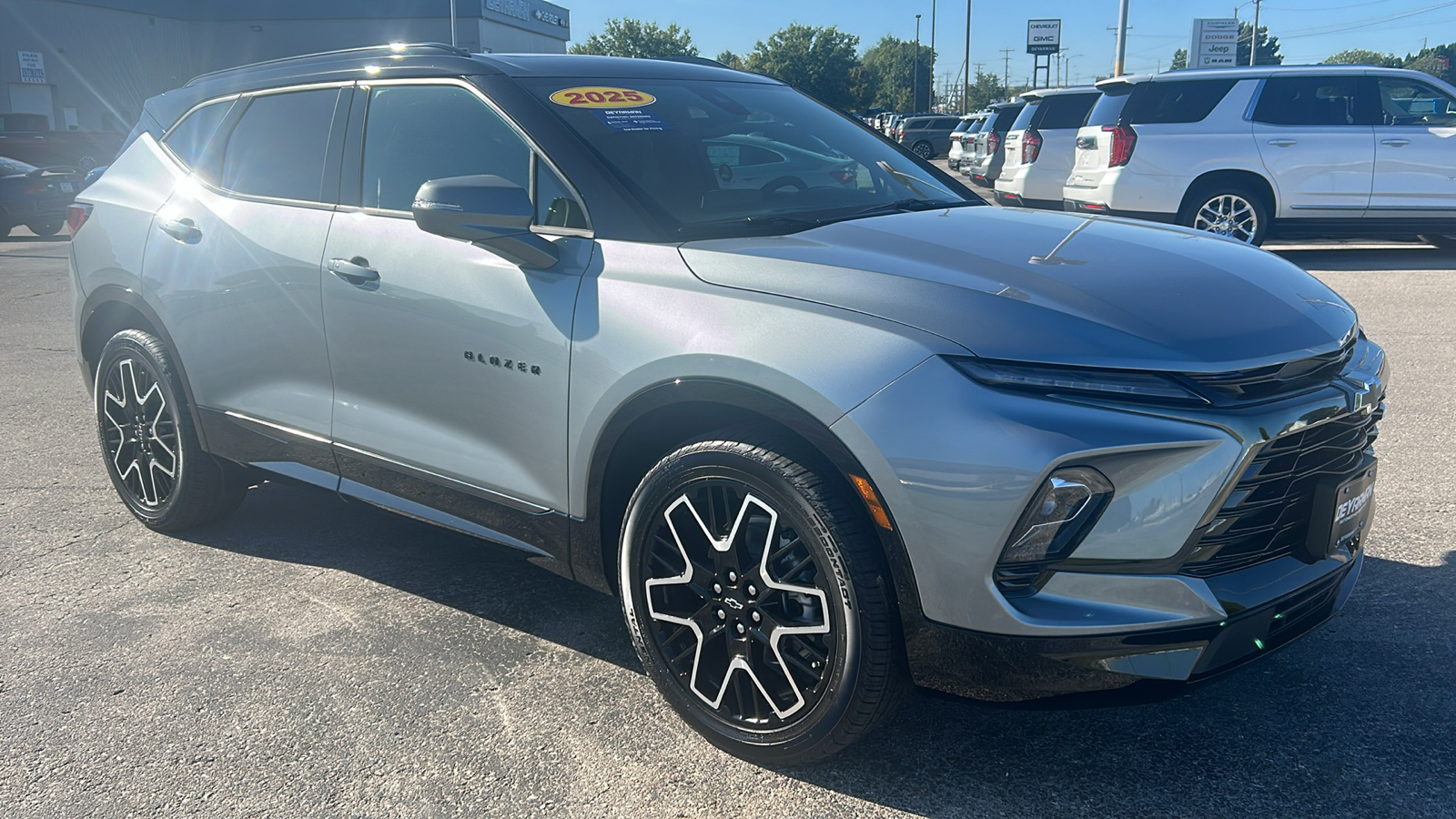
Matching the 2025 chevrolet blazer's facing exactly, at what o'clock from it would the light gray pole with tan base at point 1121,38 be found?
The light gray pole with tan base is roughly at 8 o'clock from the 2025 chevrolet blazer.

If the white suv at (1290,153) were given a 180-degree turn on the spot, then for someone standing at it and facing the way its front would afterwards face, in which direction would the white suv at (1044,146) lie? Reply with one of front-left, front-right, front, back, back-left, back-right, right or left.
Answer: front-right

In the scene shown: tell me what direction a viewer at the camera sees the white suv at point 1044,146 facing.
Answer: facing away from the viewer and to the right of the viewer

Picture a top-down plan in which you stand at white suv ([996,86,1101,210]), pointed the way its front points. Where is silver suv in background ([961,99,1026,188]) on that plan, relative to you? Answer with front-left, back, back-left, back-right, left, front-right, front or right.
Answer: front-left

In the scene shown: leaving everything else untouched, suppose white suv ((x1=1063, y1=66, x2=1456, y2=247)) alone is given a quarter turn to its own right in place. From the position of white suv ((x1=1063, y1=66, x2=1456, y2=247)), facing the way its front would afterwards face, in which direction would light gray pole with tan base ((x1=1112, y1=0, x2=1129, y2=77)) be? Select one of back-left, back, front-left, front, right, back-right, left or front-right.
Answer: back

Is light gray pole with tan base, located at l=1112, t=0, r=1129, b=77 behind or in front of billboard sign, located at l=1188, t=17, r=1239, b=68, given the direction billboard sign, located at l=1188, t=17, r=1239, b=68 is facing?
in front

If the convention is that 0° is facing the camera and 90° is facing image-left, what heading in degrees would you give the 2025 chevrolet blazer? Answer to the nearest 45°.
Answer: approximately 315°

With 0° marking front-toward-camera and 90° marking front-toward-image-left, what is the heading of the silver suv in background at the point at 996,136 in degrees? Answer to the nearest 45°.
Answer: approximately 225°

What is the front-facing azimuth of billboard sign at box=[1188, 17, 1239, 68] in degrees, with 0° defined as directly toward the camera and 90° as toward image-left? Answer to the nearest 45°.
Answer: approximately 0°

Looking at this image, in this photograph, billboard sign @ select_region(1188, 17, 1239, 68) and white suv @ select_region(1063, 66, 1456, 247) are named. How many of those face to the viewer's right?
1

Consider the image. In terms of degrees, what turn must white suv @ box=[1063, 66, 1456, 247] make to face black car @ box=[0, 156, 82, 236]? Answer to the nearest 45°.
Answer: approximately 180°

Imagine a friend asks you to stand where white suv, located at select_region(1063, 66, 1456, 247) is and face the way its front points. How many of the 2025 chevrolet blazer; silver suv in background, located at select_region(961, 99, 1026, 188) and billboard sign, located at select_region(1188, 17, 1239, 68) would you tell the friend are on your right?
1

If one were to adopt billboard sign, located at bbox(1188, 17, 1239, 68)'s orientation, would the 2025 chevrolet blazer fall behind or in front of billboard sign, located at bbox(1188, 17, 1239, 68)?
in front

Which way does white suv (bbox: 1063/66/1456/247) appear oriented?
to the viewer's right

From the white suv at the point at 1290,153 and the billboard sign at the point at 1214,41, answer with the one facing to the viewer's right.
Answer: the white suv
